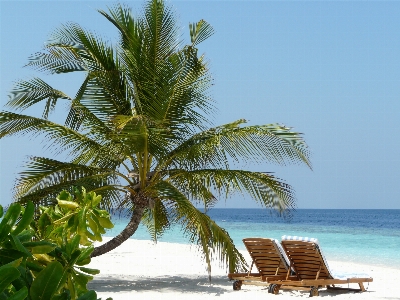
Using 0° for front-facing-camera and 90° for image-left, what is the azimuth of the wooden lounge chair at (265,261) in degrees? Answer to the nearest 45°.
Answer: approximately 225°

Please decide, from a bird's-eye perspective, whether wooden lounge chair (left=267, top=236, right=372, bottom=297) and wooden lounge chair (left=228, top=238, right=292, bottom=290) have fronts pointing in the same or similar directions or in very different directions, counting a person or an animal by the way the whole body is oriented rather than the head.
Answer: same or similar directions

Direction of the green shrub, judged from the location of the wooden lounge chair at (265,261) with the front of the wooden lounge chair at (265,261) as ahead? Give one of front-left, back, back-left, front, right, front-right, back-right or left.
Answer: back-right

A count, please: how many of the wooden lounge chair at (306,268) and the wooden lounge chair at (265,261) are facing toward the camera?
0

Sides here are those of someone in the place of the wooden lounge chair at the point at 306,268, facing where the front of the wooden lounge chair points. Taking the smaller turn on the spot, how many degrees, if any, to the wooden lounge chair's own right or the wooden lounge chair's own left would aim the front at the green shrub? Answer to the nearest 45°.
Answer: approximately 135° to the wooden lounge chair's own right

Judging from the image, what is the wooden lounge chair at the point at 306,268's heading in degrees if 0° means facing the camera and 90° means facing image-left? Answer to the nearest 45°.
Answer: approximately 225°

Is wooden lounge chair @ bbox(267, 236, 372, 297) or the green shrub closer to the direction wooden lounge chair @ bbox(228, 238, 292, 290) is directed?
the wooden lounge chair
